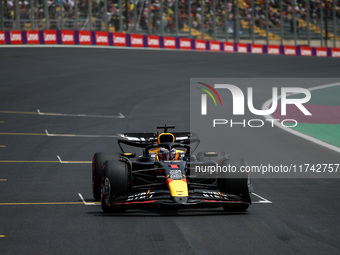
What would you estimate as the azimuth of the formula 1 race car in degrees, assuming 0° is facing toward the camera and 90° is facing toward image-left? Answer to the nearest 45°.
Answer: approximately 0°
